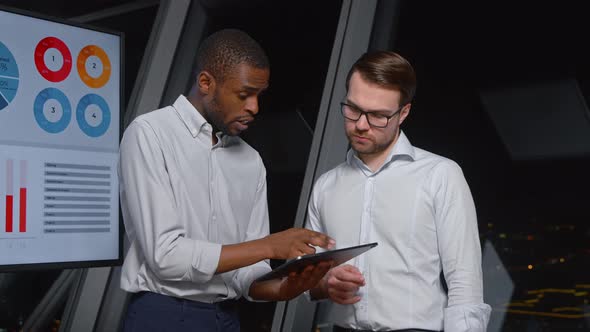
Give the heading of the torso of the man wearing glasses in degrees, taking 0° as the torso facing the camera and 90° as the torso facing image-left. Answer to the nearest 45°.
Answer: approximately 45°

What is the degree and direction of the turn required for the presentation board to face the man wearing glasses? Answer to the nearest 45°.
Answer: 0° — it already faces them

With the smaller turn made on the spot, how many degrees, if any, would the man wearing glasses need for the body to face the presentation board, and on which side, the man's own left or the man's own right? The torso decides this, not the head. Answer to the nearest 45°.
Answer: approximately 45° to the man's own right

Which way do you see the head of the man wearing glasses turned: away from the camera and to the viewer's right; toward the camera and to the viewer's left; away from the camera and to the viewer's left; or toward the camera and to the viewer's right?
toward the camera and to the viewer's left

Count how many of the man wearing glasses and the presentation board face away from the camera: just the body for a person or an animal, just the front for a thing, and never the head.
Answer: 0
